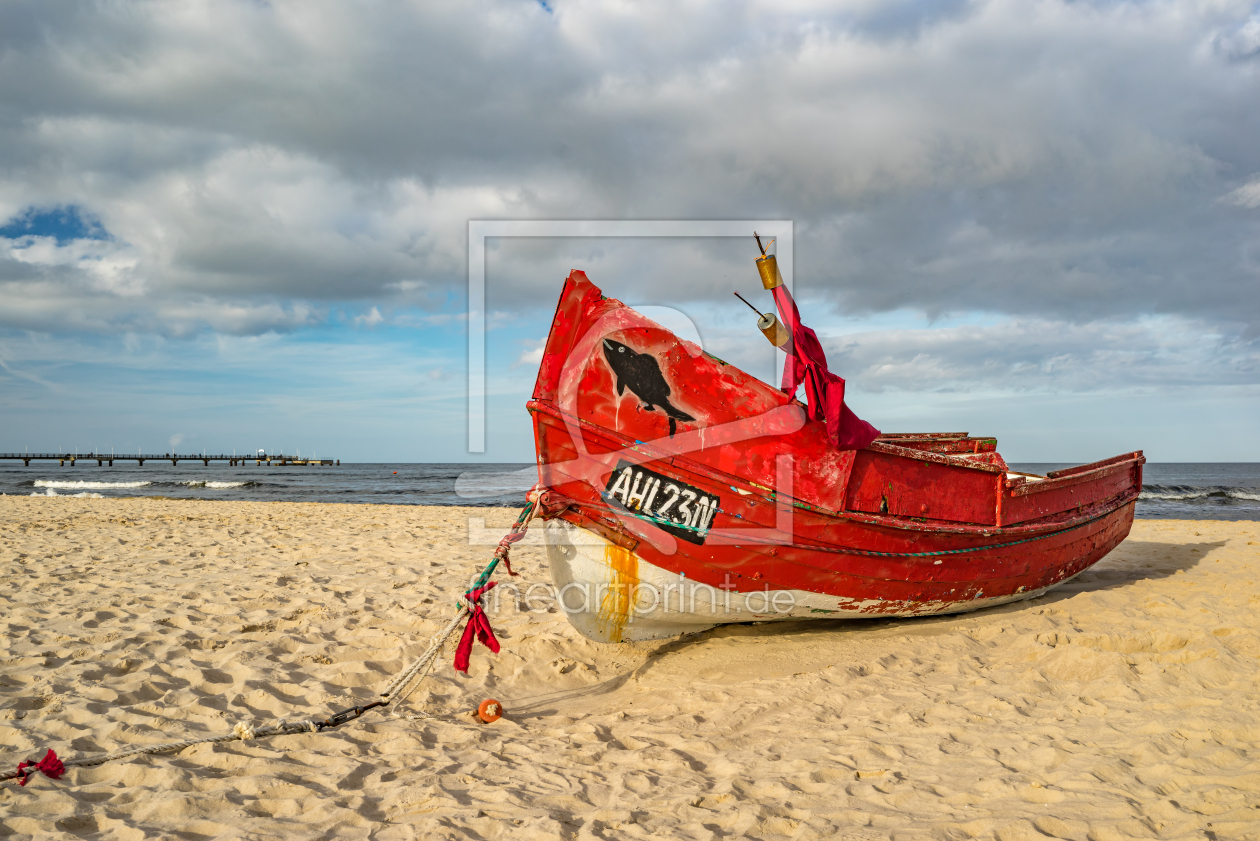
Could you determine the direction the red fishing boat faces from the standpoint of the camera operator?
facing the viewer and to the left of the viewer

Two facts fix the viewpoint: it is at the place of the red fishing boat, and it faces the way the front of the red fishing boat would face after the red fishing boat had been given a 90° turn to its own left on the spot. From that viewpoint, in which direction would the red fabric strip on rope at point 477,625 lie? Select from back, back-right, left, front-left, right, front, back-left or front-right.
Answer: right

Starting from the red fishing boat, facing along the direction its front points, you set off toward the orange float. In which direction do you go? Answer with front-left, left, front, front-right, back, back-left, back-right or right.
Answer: front

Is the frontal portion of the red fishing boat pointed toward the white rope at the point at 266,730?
yes

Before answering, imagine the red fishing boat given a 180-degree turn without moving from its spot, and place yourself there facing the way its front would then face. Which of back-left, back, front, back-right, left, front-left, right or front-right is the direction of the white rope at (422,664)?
back
